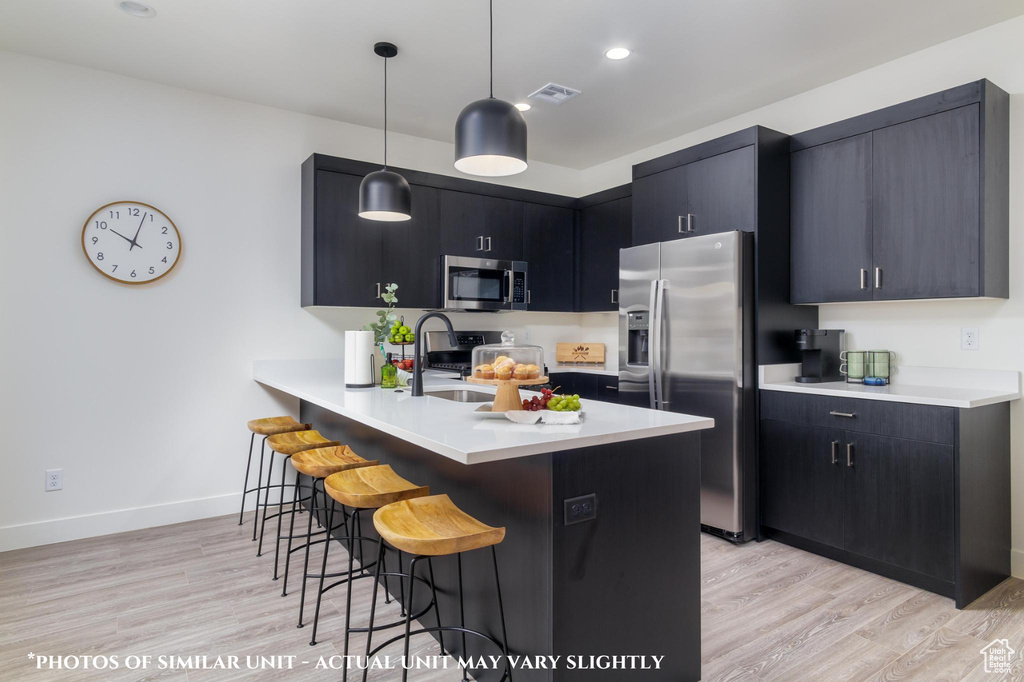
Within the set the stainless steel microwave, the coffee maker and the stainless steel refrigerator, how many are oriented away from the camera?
0

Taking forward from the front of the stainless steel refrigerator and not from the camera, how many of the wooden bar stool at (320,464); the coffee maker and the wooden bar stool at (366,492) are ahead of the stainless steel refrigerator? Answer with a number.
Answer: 2

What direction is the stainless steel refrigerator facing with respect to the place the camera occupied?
facing the viewer and to the left of the viewer

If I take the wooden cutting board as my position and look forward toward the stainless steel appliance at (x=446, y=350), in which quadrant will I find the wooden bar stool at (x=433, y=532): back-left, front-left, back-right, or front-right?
front-left

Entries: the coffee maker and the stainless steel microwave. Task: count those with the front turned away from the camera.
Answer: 0

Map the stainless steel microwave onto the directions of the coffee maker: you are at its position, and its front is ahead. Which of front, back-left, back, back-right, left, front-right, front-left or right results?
front-right

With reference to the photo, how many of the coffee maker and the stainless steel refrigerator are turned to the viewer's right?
0

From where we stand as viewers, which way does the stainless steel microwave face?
facing the viewer and to the right of the viewer
